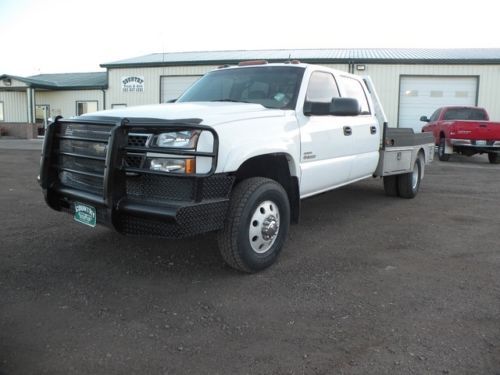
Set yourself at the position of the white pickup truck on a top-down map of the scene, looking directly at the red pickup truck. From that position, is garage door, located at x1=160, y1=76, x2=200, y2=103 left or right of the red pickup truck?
left

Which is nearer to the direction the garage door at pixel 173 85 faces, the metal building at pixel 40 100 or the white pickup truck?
the white pickup truck

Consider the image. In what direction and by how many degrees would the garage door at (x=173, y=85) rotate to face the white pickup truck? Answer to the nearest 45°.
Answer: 0° — it already faces it

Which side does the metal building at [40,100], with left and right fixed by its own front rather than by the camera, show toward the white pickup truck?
front

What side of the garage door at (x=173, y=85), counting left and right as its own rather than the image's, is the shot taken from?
front

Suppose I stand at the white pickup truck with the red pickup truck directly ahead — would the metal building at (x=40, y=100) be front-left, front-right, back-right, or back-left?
front-left

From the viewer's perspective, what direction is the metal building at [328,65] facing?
toward the camera

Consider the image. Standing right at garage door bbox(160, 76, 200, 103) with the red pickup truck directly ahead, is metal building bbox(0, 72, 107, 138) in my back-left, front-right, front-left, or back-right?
back-right

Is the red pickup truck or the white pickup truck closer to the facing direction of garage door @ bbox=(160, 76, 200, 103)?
the white pickup truck

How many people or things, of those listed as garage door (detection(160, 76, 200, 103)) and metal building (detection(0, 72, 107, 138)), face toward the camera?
2

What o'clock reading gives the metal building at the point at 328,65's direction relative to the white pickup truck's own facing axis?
The metal building is roughly at 5 o'clock from the white pickup truck.

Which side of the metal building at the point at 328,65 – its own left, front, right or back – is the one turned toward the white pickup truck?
front

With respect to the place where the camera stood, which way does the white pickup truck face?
facing the viewer and to the left of the viewer

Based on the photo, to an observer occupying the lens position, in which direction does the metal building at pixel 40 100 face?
facing the viewer

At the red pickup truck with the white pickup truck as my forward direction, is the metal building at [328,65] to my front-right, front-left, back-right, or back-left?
back-right

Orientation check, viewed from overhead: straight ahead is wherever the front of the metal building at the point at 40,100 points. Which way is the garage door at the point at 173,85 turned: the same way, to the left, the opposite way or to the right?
the same way

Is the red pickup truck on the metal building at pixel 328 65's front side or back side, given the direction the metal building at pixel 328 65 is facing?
on the front side

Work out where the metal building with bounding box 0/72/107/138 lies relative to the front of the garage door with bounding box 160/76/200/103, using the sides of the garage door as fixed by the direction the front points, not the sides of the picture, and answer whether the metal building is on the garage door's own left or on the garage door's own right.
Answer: on the garage door's own right
